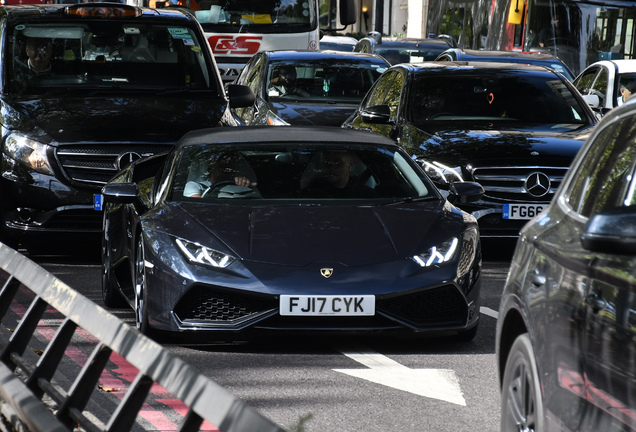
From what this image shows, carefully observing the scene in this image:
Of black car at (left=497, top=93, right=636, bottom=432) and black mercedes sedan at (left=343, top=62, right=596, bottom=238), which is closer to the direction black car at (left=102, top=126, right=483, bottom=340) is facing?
the black car

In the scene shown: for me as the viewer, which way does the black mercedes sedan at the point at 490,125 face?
facing the viewer and to the right of the viewer

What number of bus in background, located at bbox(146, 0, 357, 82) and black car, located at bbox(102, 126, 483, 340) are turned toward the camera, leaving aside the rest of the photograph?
2

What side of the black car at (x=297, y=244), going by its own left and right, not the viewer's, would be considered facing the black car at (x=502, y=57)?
back

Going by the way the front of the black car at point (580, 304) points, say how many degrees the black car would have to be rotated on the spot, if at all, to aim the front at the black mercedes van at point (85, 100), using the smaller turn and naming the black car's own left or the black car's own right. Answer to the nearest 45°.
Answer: approximately 180°

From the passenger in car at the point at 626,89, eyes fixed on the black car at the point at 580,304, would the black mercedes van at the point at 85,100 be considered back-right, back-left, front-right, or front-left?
front-right

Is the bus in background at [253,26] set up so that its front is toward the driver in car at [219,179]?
yes

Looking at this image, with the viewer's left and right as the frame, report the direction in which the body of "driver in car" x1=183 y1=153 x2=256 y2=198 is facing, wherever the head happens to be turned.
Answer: facing the viewer

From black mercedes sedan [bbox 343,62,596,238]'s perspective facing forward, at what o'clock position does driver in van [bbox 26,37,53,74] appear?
The driver in van is roughly at 4 o'clock from the black mercedes sedan.

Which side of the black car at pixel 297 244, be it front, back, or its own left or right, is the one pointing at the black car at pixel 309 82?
back

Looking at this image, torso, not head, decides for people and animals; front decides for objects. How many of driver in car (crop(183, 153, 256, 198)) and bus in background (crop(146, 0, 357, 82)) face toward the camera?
2

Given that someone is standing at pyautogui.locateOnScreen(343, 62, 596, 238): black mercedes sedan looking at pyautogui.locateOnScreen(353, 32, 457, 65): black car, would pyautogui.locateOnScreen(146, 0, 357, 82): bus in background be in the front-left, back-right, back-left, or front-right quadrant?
front-left
